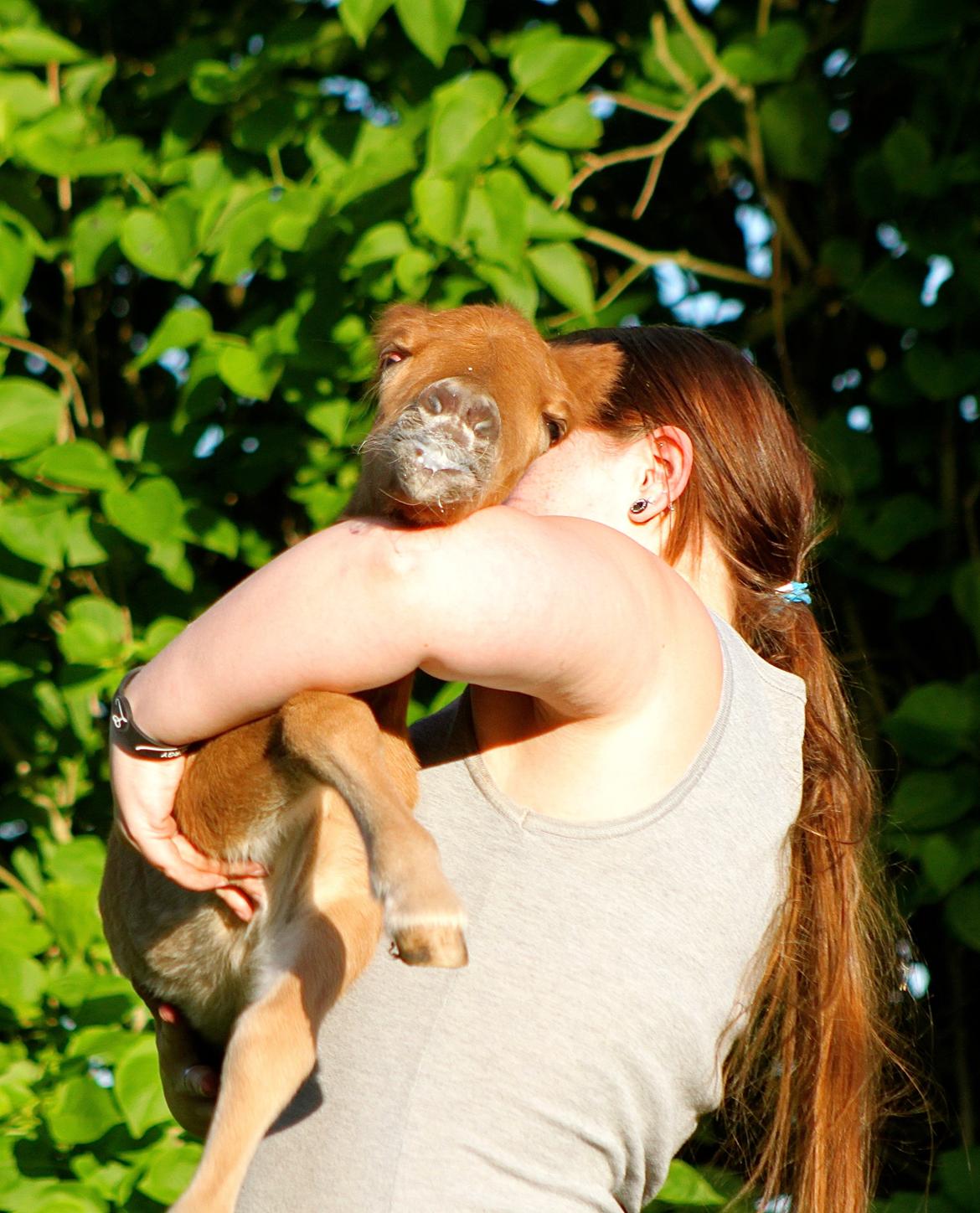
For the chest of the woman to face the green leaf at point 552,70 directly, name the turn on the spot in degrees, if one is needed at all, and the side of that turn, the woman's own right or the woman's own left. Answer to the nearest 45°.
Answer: approximately 90° to the woman's own right

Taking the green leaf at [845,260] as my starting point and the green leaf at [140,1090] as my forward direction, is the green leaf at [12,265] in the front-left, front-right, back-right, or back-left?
front-right

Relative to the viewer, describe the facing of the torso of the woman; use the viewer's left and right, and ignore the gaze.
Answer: facing to the left of the viewer

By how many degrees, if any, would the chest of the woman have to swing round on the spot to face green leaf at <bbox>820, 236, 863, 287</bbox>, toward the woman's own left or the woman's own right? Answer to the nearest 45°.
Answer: approximately 90° to the woman's own right

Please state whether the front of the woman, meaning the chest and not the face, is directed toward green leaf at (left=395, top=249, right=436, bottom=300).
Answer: no

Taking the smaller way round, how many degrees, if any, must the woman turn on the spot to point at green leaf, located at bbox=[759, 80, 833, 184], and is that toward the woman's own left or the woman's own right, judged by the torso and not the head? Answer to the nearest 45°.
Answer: approximately 90° to the woman's own right

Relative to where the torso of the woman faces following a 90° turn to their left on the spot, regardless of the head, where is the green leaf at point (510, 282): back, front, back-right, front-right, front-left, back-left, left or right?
back

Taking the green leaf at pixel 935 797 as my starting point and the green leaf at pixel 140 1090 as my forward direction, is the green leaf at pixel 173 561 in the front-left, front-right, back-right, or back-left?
front-right

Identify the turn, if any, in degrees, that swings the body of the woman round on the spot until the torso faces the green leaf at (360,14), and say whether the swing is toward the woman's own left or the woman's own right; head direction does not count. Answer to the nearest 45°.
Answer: approximately 90° to the woman's own right

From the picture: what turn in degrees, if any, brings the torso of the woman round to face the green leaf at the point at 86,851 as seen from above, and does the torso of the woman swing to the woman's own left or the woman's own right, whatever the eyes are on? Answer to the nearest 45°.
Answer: approximately 45° to the woman's own right
